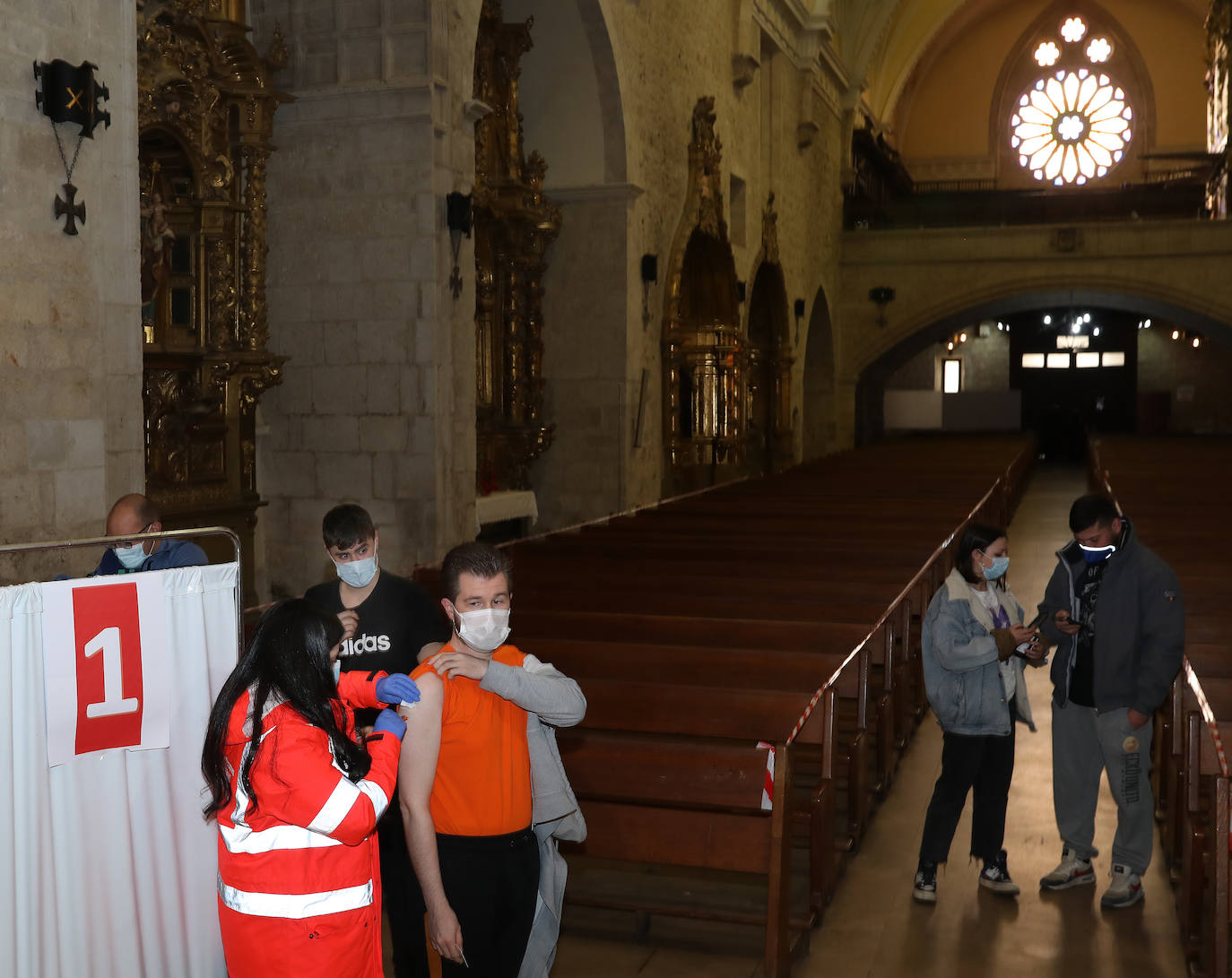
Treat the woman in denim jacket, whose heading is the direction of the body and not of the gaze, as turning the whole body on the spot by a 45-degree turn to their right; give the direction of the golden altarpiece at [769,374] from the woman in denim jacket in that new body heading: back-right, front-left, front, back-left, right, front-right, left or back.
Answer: back

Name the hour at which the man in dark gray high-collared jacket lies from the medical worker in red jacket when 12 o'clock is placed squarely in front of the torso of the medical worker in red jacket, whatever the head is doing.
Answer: The man in dark gray high-collared jacket is roughly at 11 o'clock from the medical worker in red jacket.

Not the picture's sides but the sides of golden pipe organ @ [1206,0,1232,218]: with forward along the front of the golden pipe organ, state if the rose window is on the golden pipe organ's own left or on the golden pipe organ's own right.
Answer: on the golden pipe organ's own right

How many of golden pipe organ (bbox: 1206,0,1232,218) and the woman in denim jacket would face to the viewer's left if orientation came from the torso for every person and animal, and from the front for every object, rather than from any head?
1

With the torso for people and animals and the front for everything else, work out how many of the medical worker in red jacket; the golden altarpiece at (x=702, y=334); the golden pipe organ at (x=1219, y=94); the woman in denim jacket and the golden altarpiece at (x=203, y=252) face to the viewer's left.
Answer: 1

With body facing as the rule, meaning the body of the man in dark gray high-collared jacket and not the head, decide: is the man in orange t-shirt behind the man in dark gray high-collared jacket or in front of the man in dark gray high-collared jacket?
in front

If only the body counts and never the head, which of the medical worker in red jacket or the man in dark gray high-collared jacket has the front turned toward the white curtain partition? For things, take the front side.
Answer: the man in dark gray high-collared jacket

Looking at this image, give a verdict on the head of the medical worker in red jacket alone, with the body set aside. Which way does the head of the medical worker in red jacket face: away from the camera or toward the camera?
away from the camera

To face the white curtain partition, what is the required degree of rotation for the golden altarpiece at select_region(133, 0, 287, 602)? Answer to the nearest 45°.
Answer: approximately 45° to its right

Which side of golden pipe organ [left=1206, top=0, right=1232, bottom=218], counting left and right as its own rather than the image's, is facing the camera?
left

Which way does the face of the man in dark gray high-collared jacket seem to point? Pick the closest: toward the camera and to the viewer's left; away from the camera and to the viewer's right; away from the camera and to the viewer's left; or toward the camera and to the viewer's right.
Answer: toward the camera and to the viewer's left

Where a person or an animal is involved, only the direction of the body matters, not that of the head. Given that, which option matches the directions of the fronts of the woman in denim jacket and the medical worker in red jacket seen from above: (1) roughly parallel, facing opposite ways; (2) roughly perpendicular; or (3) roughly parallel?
roughly perpendicular

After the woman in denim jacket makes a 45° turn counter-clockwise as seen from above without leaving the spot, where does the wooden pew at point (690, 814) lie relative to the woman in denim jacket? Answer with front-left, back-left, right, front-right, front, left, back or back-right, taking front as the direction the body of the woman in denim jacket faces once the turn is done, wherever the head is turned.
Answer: back-right

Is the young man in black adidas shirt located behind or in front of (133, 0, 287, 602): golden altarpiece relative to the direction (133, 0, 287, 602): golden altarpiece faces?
in front

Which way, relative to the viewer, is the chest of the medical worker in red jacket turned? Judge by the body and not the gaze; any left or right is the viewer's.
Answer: facing to the right of the viewer

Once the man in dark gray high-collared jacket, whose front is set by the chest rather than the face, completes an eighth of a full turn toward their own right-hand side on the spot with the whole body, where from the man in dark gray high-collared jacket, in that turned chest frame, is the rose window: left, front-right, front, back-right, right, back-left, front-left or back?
right

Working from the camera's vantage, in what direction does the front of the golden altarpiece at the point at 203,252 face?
facing the viewer and to the right of the viewer

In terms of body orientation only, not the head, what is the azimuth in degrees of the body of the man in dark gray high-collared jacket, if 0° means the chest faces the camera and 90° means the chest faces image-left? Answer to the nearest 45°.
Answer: approximately 45°
